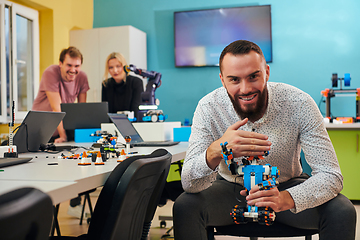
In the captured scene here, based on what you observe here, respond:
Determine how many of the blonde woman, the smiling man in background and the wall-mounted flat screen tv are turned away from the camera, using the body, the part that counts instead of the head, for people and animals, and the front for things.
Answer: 0

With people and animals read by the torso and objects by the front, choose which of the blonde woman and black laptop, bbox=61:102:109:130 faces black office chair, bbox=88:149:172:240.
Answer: the blonde woman

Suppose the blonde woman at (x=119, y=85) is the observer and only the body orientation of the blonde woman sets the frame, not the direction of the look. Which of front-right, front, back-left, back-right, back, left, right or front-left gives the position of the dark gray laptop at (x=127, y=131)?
front

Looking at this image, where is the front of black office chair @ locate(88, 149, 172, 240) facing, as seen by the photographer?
facing away from the viewer and to the left of the viewer

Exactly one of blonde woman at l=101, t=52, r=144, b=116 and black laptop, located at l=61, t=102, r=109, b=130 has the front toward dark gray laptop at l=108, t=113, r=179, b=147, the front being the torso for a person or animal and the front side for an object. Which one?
the blonde woman

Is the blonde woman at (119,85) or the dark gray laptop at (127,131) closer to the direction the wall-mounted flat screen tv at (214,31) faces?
the dark gray laptop

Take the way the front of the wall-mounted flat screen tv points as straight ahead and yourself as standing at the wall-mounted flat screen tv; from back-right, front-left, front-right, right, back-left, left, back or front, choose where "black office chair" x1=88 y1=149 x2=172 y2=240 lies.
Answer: front

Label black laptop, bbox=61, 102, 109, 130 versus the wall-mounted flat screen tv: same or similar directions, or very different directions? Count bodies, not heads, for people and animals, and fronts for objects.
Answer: very different directions

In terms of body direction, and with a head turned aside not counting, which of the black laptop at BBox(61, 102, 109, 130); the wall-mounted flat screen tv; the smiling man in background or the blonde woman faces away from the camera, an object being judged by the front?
the black laptop

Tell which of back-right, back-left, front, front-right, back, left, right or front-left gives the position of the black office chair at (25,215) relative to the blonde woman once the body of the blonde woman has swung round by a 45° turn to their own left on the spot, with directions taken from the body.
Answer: front-right

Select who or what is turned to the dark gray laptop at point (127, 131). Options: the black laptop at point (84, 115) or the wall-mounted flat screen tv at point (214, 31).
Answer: the wall-mounted flat screen tv

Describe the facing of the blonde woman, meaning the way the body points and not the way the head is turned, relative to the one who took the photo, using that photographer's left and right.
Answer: facing the viewer

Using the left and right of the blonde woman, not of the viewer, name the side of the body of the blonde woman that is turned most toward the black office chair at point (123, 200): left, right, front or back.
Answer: front

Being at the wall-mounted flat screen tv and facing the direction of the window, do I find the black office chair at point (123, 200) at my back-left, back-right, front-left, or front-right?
front-left
